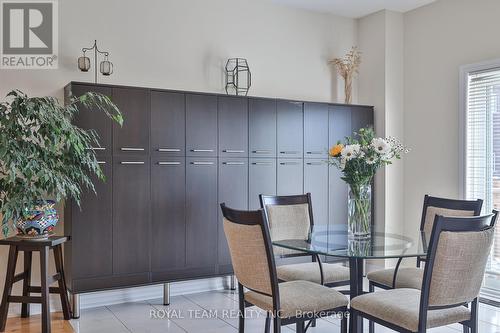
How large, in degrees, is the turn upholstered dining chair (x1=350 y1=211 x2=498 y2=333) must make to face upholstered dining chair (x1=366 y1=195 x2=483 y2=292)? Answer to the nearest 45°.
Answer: approximately 45° to its right

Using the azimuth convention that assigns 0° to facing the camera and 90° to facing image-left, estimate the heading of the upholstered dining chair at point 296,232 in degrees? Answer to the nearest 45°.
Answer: approximately 315°

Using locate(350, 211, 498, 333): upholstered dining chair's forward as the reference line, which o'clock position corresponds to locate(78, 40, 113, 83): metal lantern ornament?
The metal lantern ornament is roughly at 11 o'clock from the upholstered dining chair.

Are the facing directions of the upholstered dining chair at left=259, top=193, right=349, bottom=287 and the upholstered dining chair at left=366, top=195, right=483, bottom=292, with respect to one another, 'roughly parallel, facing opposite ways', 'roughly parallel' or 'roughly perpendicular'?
roughly perpendicular

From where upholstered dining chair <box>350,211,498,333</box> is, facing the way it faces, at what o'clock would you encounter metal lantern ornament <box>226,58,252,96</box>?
The metal lantern ornament is roughly at 12 o'clock from the upholstered dining chair.

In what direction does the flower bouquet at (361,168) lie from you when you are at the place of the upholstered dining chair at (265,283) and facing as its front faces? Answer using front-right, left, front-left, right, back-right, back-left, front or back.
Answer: front

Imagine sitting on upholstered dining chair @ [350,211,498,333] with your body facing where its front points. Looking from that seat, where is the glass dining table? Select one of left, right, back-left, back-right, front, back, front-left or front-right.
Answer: front

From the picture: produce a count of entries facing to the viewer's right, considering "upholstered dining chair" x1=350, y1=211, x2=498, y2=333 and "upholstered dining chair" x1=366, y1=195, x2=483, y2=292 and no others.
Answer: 0

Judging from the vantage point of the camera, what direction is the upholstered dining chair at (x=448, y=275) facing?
facing away from the viewer and to the left of the viewer

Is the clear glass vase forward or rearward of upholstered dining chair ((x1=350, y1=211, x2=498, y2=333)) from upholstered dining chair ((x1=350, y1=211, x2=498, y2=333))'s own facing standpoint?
forward

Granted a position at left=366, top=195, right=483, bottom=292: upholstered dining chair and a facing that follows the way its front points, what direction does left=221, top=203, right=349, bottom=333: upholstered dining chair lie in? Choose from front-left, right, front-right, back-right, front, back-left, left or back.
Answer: front

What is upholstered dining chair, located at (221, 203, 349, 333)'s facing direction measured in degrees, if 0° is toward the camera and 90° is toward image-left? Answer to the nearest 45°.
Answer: approximately 225°

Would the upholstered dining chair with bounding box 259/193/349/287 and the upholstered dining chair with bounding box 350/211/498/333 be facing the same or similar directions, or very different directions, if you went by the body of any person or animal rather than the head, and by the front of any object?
very different directions

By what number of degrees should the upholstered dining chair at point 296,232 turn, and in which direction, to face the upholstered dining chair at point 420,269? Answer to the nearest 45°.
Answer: approximately 45° to its left
